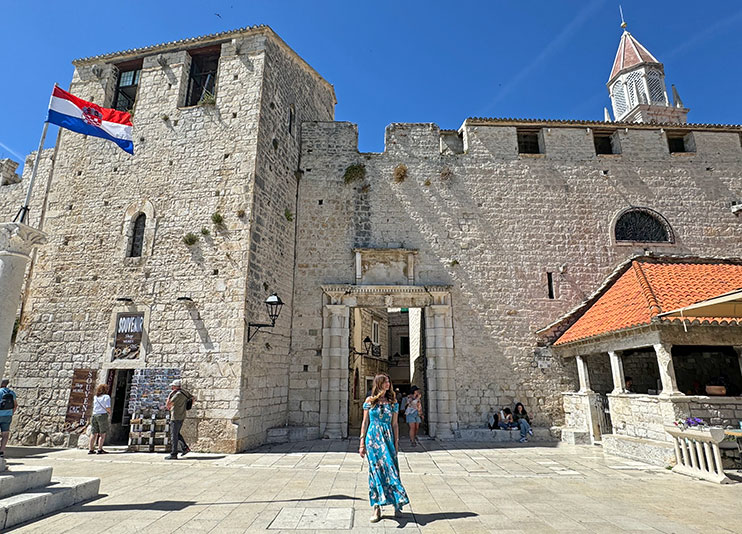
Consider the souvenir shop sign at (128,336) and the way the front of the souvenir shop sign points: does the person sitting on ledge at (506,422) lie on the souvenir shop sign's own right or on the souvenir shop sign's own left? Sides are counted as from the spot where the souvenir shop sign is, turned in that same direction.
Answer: on the souvenir shop sign's own left

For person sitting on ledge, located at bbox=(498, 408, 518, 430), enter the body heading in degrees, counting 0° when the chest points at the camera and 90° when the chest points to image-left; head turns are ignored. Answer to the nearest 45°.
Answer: approximately 0°

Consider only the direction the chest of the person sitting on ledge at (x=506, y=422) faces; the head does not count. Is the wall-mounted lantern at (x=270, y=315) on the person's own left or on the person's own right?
on the person's own right

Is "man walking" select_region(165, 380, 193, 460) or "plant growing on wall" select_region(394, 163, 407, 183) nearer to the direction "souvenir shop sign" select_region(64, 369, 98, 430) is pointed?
the man walking

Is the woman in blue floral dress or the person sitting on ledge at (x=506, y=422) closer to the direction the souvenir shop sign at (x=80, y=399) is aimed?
the woman in blue floral dress

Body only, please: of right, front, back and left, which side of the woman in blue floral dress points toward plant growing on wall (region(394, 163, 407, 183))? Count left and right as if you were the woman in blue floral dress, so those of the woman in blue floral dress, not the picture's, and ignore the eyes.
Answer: back
